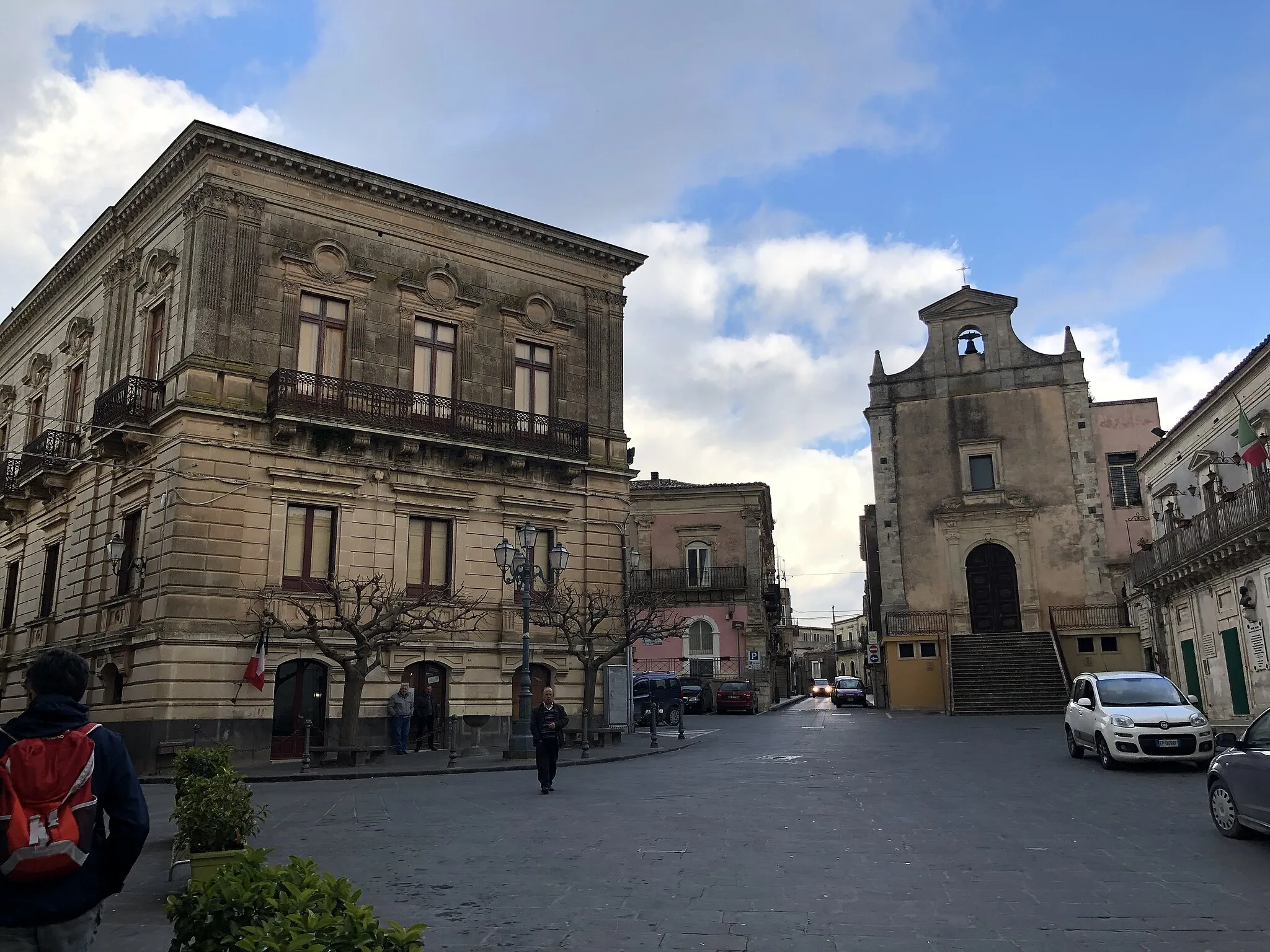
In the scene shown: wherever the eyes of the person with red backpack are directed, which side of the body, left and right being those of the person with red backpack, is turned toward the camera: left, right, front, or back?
back

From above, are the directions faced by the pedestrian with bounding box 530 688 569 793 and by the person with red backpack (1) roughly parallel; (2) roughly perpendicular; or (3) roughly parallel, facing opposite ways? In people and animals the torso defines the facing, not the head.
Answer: roughly parallel, facing opposite ways

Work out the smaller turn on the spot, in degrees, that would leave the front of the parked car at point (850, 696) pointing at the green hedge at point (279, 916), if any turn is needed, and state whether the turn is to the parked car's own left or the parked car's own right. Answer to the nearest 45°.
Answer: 0° — it already faces it

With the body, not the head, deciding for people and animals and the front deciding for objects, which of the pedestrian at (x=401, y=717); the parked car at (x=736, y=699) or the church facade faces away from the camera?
the parked car

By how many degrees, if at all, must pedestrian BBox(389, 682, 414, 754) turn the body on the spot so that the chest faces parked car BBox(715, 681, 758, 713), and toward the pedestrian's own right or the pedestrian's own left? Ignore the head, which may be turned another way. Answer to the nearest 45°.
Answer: approximately 90° to the pedestrian's own left

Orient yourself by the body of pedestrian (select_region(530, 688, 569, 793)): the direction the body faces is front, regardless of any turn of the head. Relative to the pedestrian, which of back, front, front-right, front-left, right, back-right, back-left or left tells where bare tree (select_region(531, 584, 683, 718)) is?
back

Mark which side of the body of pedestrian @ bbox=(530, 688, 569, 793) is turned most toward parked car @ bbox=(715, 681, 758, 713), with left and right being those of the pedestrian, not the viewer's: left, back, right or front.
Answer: back

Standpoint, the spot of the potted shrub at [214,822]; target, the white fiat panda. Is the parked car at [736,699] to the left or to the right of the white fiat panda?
left

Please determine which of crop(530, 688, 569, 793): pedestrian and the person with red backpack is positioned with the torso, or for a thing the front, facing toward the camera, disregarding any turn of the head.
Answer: the pedestrian

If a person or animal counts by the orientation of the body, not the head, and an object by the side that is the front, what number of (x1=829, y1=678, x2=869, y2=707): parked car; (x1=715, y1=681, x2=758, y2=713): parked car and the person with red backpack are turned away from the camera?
2

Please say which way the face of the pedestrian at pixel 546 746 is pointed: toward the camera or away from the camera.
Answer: toward the camera

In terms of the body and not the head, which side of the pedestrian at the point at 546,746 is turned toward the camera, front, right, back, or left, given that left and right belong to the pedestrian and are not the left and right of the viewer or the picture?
front

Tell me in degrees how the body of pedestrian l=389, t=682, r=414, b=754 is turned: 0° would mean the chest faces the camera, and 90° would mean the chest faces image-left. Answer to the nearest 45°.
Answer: approximately 315°

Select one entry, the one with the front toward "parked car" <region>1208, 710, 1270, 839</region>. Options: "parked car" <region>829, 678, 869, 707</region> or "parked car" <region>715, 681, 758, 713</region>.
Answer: "parked car" <region>829, 678, 869, 707</region>

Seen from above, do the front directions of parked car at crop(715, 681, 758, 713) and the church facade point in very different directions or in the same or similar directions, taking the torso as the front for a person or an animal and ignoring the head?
very different directions

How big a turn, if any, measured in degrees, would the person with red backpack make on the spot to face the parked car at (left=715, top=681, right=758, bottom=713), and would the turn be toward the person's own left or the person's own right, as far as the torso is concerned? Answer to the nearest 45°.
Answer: approximately 45° to the person's own right

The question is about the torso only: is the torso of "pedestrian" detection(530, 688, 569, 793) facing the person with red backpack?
yes

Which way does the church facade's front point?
toward the camera

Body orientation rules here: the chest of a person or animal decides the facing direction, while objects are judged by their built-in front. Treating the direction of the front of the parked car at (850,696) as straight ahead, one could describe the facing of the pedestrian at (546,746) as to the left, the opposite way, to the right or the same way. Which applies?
the same way

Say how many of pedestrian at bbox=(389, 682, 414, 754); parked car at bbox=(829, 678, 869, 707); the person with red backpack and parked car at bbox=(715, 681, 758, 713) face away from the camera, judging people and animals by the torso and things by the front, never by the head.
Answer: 2

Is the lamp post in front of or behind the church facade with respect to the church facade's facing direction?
in front

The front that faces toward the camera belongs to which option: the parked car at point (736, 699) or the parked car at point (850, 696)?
the parked car at point (850, 696)

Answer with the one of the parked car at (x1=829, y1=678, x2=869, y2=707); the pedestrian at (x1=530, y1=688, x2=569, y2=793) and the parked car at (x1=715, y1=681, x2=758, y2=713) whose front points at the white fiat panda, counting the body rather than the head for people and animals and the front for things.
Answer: the parked car at (x1=829, y1=678, x2=869, y2=707)
